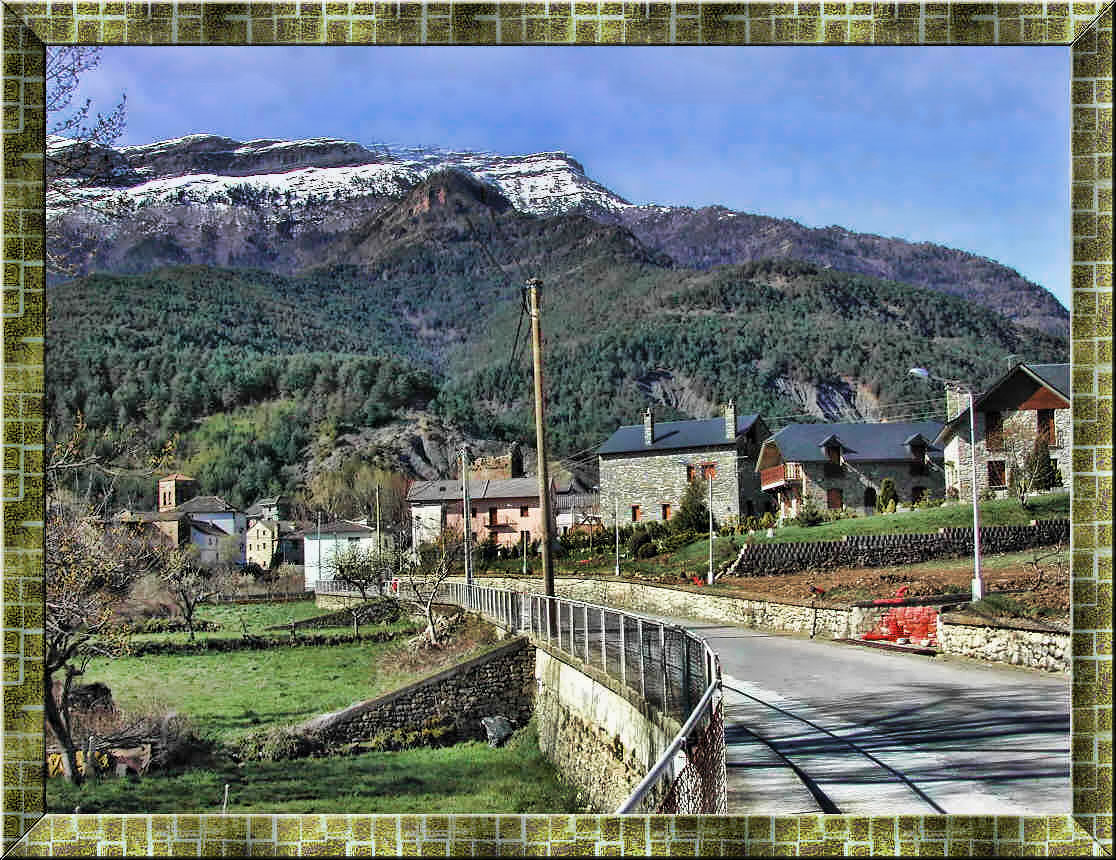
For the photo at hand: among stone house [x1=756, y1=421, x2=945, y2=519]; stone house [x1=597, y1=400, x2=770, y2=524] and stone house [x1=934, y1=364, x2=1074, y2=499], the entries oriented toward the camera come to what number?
3

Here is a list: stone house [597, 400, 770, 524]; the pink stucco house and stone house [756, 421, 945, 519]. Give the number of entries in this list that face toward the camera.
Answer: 3

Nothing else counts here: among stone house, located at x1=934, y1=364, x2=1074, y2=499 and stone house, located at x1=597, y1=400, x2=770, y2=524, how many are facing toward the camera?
2

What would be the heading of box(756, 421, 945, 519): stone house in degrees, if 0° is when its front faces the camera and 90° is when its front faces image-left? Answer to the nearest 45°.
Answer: approximately 0°
